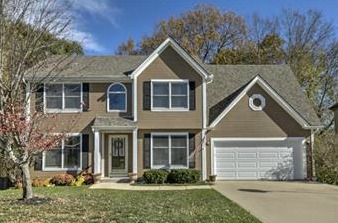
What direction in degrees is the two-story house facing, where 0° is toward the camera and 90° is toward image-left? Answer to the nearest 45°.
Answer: approximately 0°

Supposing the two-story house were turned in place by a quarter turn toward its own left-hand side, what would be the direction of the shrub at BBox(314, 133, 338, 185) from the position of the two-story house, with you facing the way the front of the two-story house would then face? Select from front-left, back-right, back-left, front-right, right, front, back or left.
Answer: front

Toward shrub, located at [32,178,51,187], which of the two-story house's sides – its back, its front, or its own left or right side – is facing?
right

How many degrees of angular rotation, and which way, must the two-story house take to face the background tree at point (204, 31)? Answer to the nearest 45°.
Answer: approximately 180°
